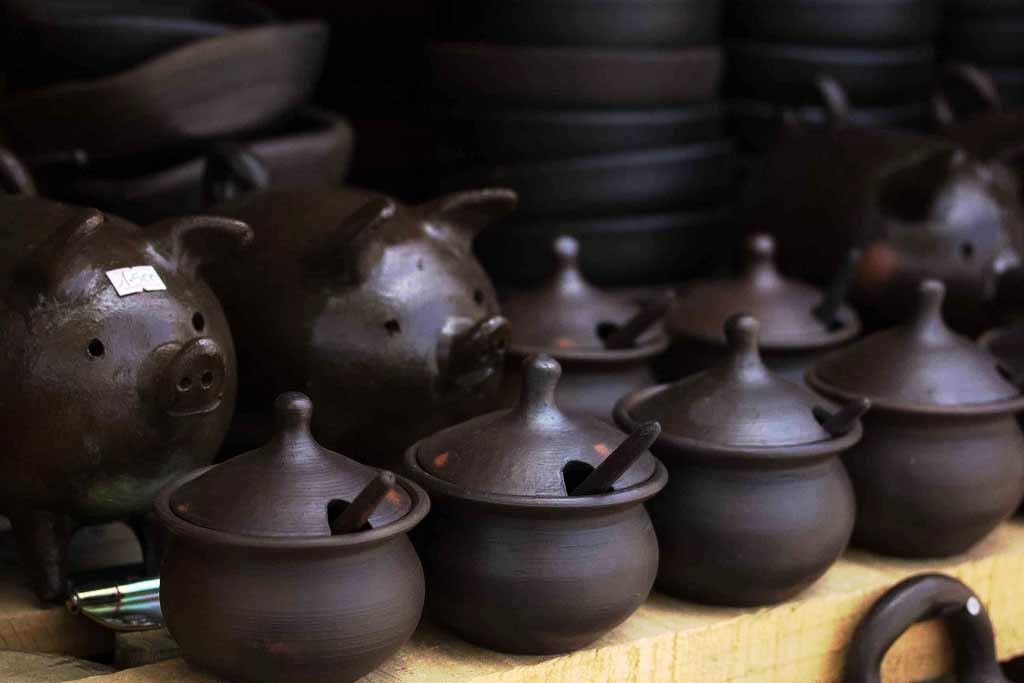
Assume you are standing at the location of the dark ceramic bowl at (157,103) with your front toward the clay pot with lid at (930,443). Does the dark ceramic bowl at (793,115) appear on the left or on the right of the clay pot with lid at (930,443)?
left

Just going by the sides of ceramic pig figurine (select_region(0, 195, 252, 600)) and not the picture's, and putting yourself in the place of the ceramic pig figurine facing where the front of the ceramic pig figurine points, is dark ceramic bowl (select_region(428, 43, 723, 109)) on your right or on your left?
on your left

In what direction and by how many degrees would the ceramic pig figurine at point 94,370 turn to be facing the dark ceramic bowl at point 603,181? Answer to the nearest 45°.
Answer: approximately 90° to its left

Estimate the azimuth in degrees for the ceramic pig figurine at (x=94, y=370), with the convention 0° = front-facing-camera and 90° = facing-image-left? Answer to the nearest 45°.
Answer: approximately 315°

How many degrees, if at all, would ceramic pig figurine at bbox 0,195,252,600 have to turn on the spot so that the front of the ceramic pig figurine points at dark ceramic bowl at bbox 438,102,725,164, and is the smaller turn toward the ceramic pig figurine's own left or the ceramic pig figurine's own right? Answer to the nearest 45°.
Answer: approximately 90° to the ceramic pig figurine's own left

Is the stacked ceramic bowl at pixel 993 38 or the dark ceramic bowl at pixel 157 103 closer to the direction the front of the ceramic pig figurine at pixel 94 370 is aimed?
the stacked ceramic bowl

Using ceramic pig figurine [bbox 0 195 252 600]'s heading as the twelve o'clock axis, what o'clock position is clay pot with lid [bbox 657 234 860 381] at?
The clay pot with lid is roughly at 10 o'clock from the ceramic pig figurine.

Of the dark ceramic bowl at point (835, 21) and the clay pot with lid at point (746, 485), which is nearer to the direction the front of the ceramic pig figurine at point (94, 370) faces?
the clay pot with lid

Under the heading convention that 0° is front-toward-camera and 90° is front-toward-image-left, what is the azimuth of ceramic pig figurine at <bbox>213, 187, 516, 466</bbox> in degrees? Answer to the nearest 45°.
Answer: approximately 315°

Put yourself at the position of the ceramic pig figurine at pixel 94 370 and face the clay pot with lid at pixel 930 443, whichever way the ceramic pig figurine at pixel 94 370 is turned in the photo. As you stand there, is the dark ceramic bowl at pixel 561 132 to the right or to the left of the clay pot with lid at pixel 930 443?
left

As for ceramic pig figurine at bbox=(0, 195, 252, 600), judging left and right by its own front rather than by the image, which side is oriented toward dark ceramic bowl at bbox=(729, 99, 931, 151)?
left
